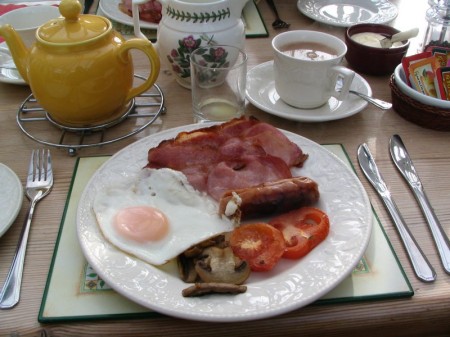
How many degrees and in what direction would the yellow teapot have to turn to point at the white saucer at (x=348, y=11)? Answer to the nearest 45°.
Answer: approximately 135° to its right

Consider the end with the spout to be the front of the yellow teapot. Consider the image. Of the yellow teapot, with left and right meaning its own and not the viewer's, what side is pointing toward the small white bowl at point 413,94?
back

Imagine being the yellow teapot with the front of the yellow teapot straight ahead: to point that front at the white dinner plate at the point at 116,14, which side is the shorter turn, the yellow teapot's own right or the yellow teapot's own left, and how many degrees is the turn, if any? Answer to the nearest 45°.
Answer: approximately 90° to the yellow teapot's own right

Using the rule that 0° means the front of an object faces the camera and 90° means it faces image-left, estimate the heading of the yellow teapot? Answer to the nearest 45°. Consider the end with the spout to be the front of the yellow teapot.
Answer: approximately 90°

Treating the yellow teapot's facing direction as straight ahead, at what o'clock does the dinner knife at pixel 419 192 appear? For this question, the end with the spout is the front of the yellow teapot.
The dinner knife is roughly at 7 o'clock from the yellow teapot.

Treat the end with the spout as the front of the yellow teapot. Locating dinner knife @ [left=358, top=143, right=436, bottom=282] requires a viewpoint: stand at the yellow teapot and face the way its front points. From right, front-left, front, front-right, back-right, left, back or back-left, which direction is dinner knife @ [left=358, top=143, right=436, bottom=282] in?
back-left
